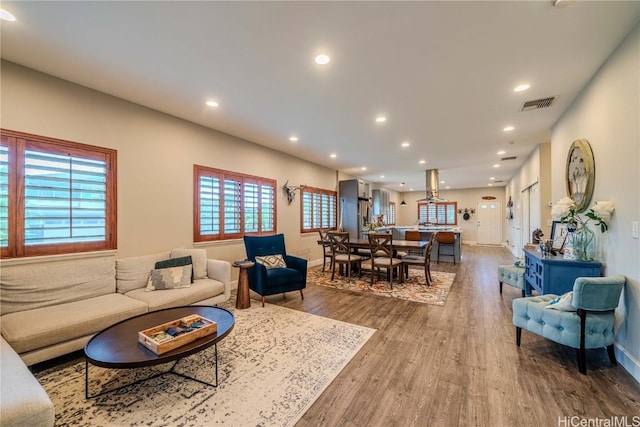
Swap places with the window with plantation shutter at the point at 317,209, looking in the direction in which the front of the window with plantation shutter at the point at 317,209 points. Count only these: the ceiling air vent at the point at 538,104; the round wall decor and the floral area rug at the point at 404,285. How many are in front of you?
3

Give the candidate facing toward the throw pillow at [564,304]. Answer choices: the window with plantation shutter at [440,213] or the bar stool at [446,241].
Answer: the window with plantation shutter

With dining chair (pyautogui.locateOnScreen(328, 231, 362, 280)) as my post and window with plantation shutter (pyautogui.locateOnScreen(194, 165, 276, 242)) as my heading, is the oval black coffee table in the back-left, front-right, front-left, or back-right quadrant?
front-left

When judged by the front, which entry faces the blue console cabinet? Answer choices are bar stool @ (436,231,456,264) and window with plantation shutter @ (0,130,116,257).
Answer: the window with plantation shutter

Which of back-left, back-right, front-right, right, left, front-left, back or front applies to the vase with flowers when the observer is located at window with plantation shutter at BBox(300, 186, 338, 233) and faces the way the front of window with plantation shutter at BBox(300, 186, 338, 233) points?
front

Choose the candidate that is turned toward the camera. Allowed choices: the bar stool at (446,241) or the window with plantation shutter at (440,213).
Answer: the window with plantation shutter

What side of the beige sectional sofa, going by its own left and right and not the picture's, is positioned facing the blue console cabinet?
front

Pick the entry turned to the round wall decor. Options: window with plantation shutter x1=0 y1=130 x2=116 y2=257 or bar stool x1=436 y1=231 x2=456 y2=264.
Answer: the window with plantation shutter

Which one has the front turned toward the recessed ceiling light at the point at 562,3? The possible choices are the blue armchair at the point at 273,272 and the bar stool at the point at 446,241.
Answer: the blue armchair

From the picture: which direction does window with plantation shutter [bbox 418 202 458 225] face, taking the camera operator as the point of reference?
facing the viewer

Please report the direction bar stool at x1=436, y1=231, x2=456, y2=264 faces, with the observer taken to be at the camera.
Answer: facing away from the viewer

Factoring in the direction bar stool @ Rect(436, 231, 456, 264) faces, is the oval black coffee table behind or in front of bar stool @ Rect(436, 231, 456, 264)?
behind

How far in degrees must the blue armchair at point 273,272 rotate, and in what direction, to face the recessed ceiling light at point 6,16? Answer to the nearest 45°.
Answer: approximately 90° to its right

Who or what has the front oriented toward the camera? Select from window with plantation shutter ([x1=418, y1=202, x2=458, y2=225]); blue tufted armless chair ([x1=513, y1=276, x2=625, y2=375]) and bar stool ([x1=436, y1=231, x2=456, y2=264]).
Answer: the window with plantation shutter

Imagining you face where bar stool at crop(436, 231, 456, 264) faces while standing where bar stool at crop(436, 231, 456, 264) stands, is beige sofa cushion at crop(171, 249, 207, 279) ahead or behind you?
behind

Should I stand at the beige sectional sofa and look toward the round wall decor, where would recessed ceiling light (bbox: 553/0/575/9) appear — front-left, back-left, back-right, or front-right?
front-right

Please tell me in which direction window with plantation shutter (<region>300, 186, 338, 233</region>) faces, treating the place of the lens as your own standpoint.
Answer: facing the viewer and to the right of the viewer
